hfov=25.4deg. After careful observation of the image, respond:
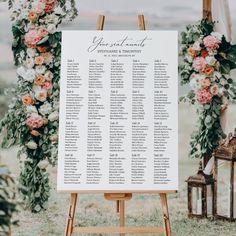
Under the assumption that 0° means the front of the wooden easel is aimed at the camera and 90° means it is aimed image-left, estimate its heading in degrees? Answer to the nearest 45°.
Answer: approximately 0°

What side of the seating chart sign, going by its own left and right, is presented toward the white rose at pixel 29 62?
right

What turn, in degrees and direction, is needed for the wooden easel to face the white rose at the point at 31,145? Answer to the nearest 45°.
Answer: approximately 135° to its right

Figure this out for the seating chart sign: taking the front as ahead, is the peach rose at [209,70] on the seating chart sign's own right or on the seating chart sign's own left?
on the seating chart sign's own left

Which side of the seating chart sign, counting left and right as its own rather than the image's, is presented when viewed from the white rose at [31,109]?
right

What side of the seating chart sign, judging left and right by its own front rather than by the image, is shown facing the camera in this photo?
front

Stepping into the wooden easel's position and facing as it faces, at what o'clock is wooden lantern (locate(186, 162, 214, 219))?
The wooden lantern is roughly at 8 o'clock from the wooden easel.

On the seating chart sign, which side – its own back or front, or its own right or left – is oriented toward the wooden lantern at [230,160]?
left
